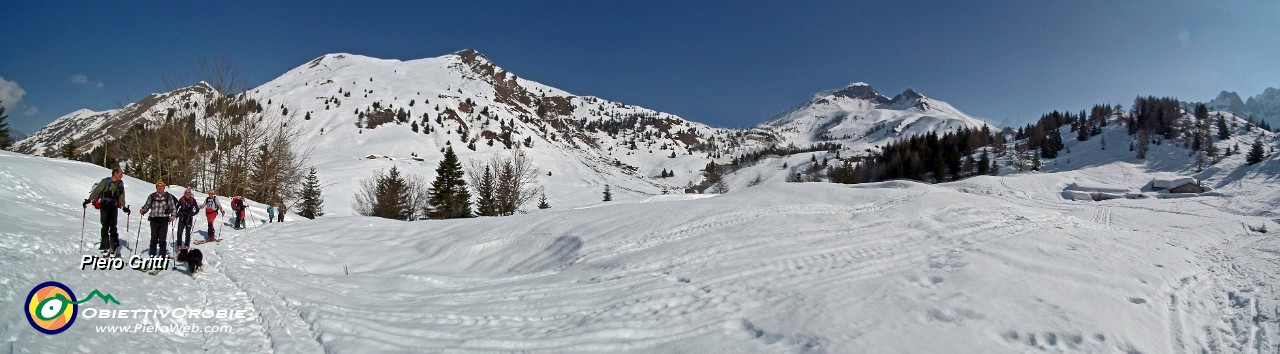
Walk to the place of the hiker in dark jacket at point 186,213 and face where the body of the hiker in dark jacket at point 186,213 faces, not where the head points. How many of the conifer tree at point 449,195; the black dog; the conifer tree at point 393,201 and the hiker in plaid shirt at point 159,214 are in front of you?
2

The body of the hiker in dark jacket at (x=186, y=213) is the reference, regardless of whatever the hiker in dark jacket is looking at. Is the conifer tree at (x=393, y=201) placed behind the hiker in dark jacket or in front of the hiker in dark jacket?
behind

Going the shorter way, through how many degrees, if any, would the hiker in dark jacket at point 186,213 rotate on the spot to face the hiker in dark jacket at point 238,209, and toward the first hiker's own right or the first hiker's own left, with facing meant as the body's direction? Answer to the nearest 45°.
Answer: approximately 180°

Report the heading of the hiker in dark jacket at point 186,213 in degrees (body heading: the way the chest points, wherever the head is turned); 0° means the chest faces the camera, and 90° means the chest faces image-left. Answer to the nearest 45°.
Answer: approximately 0°

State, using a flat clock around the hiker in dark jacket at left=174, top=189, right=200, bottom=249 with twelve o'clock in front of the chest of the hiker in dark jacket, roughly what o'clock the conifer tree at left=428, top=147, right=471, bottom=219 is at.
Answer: The conifer tree is roughly at 7 o'clock from the hiker in dark jacket.

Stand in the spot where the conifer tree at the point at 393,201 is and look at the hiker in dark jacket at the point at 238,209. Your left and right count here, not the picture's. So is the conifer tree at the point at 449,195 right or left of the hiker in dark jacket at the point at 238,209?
left

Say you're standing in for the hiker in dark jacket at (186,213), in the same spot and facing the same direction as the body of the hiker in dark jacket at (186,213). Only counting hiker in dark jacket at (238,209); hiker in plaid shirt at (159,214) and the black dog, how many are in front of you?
2

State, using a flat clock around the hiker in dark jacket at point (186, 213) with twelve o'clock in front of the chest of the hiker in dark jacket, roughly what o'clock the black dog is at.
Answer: The black dog is roughly at 12 o'clock from the hiker in dark jacket.

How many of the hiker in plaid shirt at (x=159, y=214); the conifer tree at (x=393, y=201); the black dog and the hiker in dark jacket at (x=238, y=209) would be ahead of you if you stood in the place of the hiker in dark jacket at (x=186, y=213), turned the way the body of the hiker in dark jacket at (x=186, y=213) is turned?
2

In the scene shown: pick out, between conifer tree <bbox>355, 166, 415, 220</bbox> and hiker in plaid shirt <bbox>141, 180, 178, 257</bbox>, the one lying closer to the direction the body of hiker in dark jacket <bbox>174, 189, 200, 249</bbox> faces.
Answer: the hiker in plaid shirt
